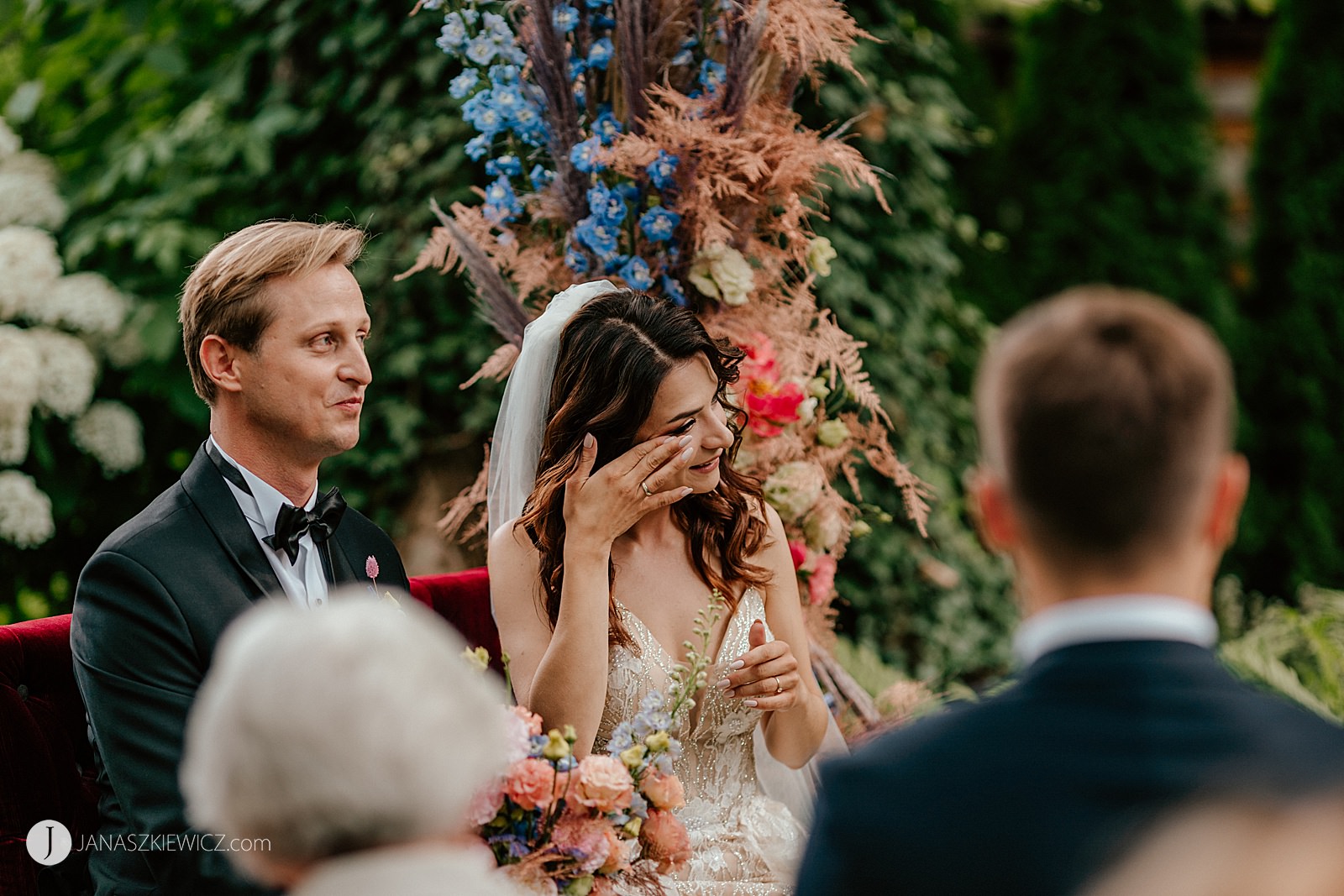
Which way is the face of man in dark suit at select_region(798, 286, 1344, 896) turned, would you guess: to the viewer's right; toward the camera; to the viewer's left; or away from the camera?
away from the camera

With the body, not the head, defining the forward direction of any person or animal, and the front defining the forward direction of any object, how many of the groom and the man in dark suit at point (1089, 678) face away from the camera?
1

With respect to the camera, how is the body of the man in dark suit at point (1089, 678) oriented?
away from the camera

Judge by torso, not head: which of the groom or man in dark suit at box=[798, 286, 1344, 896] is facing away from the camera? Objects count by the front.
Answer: the man in dark suit

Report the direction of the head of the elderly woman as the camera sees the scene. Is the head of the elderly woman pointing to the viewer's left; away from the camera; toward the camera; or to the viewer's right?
away from the camera

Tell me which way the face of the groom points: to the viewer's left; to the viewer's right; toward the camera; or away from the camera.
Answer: to the viewer's right
